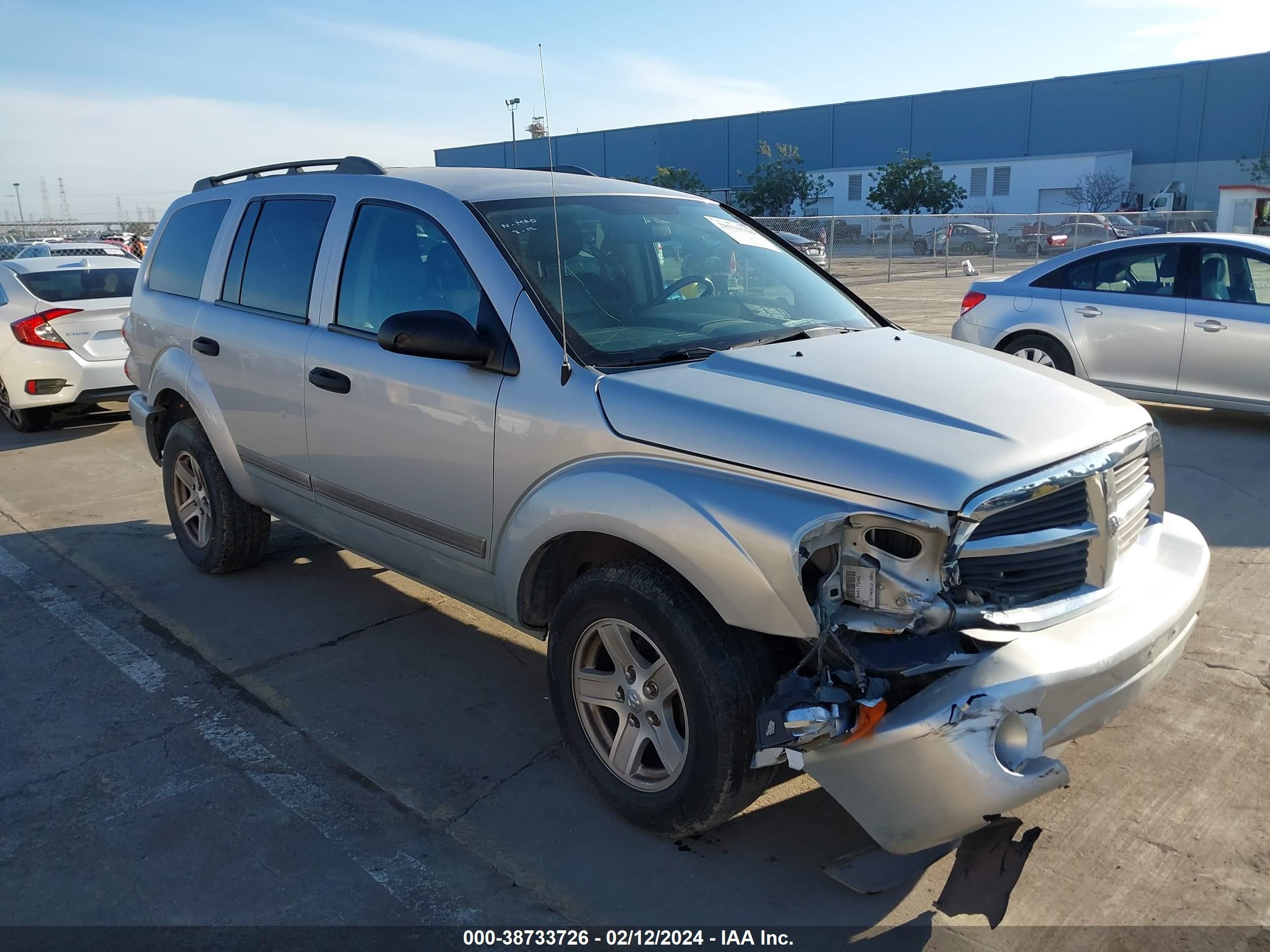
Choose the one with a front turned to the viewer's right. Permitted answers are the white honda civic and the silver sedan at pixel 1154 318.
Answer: the silver sedan

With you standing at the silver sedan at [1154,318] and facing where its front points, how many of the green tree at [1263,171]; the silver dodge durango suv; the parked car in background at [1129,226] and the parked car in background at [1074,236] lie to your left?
3

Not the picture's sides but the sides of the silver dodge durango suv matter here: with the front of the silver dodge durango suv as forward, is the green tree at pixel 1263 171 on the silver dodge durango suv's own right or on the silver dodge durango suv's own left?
on the silver dodge durango suv's own left

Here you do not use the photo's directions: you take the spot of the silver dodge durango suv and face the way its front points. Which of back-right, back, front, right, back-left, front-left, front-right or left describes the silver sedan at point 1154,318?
left

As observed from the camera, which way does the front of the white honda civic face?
facing away from the viewer and to the left of the viewer

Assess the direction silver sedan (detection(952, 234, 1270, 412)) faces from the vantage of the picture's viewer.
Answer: facing to the right of the viewer

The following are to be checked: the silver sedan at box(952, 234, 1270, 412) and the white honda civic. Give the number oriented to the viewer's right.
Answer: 1

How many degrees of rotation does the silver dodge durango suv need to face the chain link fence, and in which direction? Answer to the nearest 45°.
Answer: approximately 135° to its left

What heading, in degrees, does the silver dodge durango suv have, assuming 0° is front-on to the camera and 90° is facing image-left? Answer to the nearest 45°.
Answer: approximately 315°

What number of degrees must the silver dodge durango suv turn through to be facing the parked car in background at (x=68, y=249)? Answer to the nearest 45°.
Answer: approximately 180°

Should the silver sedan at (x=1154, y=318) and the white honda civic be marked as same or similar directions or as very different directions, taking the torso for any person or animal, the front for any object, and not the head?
very different directions

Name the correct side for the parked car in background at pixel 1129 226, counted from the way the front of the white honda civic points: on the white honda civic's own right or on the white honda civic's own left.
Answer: on the white honda civic's own right
